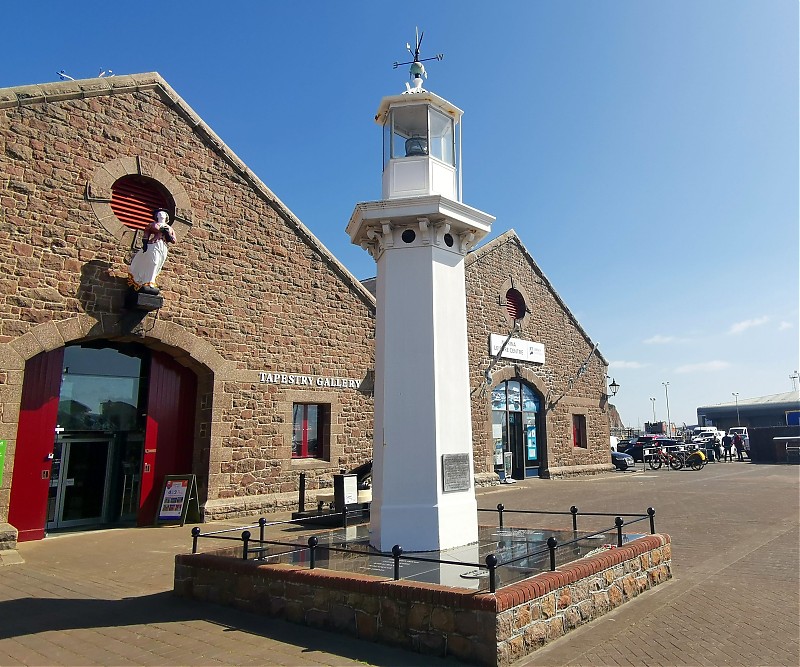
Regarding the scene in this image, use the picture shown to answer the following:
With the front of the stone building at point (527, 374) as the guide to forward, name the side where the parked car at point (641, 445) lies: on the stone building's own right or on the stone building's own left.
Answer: on the stone building's own left

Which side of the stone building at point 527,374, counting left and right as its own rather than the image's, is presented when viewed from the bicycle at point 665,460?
left

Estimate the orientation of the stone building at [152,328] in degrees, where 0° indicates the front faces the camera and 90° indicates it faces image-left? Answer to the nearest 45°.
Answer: approximately 315°

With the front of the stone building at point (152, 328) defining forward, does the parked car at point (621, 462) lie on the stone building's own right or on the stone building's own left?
on the stone building's own left

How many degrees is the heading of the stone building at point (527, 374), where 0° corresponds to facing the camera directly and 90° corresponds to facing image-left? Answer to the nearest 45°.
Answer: approximately 315°

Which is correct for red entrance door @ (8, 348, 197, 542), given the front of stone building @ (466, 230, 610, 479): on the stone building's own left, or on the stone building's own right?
on the stone building's own right
